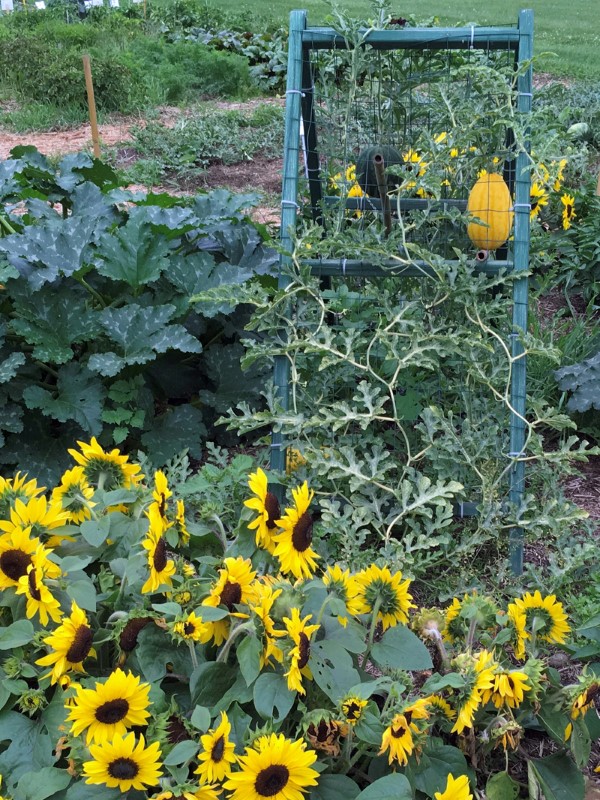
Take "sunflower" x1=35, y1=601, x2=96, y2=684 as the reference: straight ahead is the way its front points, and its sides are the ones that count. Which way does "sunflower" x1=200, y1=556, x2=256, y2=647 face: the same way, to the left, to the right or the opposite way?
to the right

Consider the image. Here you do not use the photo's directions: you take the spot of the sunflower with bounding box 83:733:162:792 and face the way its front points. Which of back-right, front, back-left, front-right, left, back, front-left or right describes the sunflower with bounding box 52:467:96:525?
back

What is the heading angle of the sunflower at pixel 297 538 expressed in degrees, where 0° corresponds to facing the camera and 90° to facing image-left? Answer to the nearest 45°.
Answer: approximately 315°
